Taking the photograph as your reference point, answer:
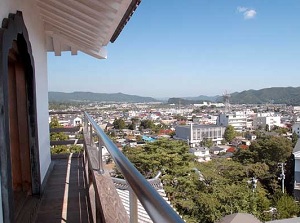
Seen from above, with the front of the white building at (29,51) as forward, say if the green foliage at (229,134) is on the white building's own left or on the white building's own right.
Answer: on the white building's own left

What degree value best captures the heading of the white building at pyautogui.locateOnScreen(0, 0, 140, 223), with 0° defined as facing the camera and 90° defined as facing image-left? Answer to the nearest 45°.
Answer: approximately 270°

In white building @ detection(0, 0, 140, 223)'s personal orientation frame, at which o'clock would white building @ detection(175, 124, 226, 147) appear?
white building @ detection(175, 124, 226, 147) is roughly at 10 o'clock from white building @ detection(0, 0, 140, 223).

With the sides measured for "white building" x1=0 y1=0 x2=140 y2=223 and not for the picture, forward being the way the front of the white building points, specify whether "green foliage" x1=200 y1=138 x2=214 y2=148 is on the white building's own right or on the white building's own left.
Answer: on the white building's own left

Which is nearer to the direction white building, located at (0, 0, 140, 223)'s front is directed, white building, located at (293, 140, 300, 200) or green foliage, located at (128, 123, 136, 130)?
the white building

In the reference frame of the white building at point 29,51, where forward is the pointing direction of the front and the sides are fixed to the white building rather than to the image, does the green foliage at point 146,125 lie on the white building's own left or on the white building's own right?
on the white building's own left

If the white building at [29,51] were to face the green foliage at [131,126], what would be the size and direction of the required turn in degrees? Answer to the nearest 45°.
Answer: approximately 90° to its left

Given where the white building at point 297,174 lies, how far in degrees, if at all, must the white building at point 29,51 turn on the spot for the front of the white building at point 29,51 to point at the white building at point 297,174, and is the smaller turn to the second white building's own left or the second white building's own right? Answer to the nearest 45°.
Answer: approximately 45° to the second white building's own left
